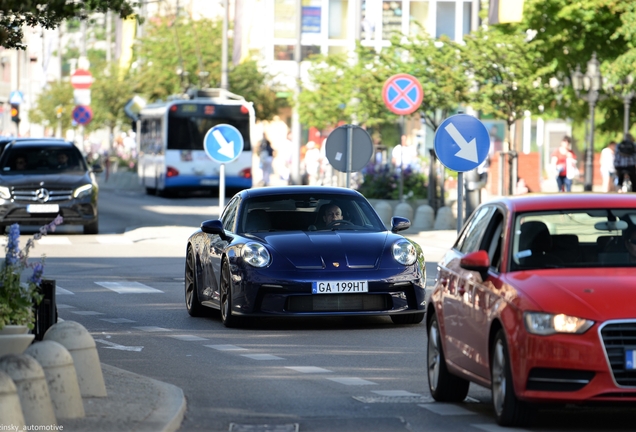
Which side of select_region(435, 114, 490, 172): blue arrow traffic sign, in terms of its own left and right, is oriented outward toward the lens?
front

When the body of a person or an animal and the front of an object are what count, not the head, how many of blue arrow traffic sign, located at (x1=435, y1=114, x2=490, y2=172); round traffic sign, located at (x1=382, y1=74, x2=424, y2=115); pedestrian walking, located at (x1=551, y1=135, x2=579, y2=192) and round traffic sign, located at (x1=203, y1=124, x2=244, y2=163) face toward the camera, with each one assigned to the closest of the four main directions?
4

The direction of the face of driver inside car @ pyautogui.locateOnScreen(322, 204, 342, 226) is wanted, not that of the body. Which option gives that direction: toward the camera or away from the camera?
toward the camera

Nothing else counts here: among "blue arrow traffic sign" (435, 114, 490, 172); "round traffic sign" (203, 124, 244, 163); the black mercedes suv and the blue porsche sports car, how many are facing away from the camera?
0

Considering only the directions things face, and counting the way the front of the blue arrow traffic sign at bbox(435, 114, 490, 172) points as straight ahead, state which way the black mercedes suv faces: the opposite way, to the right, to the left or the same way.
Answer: the same way

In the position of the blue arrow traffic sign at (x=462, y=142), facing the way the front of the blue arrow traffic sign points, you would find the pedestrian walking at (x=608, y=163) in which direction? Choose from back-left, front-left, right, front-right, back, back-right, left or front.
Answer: back

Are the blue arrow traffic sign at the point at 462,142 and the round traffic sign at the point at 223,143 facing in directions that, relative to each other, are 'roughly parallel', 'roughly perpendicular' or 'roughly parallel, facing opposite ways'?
roughly parallel

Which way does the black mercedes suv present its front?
toward the camera

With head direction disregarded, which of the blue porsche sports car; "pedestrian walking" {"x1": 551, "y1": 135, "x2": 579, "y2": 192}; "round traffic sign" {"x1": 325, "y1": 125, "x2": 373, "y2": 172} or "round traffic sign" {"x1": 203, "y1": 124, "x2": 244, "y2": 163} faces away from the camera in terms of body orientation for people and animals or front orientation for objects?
"round traffic sign" {"x1": 325, "y1": 125, "x2": 373, "y2": 172}

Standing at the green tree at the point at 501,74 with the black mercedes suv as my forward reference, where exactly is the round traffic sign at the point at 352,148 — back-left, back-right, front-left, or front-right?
front-left

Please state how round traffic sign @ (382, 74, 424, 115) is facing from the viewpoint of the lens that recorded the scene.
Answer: facing the viewer

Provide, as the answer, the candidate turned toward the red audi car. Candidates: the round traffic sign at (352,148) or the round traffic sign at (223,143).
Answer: the round traffic sign at (223,143)

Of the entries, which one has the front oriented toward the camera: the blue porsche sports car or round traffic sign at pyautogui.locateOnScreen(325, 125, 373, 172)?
the blue porsche sports car

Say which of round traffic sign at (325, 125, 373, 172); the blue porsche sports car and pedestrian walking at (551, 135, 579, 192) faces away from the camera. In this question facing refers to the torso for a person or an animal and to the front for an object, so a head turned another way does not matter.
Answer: the round traffic sign

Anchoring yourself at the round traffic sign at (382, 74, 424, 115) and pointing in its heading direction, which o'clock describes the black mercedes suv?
The black mercedes suv is roughly at 3 o'clock from the round traffic sign.

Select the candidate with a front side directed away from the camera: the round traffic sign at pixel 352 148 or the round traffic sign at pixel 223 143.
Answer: the round traffic sign at pixel 352 148

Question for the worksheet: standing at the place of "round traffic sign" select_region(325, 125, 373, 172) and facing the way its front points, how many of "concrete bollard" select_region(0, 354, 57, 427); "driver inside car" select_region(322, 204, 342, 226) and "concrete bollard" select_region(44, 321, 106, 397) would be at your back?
3

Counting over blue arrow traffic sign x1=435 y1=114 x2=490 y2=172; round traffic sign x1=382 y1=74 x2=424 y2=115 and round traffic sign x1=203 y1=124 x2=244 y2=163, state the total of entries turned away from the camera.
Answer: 0

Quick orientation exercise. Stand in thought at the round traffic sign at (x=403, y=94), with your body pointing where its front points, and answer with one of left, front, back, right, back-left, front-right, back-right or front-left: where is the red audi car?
front
